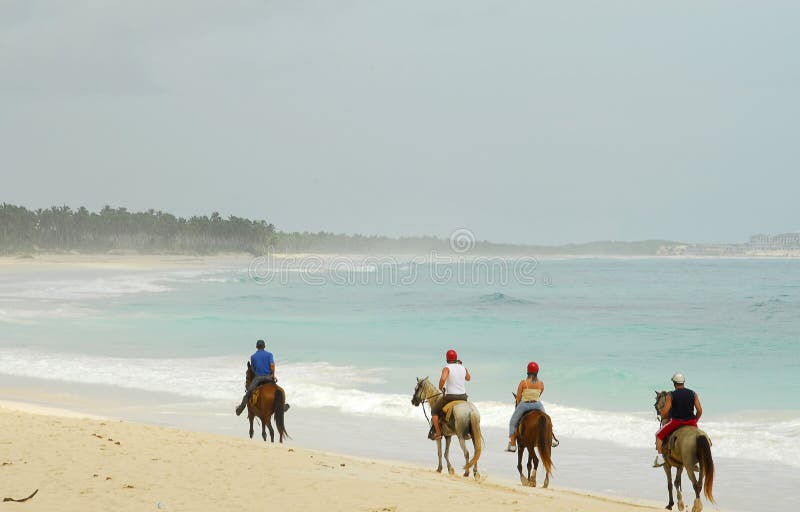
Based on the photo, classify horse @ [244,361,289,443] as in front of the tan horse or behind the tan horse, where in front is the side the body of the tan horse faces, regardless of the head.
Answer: in front

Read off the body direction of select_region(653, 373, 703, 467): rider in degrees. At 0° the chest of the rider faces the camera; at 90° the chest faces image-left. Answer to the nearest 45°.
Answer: approximately 135°

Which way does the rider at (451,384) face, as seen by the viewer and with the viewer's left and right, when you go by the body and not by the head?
facing away from the viewer and to the left of the viewer

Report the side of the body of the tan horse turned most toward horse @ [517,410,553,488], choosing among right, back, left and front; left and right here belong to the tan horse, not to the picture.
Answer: back

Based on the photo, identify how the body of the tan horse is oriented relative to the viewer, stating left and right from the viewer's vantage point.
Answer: facing away from the viewer and to the left of the viewer

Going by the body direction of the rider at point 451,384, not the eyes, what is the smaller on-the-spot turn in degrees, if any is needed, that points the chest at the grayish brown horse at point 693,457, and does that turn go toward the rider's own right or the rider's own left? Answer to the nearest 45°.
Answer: approximately 180°

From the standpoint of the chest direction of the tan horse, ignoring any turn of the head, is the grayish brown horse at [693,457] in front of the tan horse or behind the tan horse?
behind

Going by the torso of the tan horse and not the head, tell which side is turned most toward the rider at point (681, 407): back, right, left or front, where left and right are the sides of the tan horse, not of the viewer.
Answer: back

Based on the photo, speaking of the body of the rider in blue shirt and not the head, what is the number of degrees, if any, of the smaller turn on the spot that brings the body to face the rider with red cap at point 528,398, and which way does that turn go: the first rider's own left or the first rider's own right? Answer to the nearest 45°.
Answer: approximately 135° to the first rider's own right

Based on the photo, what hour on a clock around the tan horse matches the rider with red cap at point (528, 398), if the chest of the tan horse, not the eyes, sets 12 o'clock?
The rider with red cap is roughly at 5 o'clock from the tan horse.

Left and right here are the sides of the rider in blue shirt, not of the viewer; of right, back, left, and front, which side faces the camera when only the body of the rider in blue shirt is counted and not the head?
back

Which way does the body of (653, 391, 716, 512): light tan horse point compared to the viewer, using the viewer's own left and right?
facing away from the viewer and to the left of the viewer
